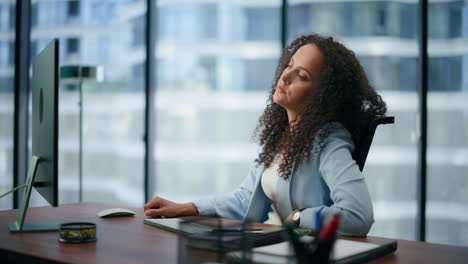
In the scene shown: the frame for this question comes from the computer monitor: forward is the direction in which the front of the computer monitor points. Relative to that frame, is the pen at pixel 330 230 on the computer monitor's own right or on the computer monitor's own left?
on the computer monitor's own right

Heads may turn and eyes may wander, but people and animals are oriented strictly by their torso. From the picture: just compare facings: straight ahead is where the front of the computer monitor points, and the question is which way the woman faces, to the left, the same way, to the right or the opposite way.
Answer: the opposite way

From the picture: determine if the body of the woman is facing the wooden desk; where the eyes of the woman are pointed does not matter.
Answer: yes

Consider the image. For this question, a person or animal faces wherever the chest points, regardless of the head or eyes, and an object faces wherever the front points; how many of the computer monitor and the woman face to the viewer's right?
1

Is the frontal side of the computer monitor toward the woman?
yes

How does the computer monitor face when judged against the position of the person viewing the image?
facing to the right of the viewer

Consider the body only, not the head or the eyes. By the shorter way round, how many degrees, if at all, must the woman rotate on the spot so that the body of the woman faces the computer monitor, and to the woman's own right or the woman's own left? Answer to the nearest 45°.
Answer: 0° — they already face it
